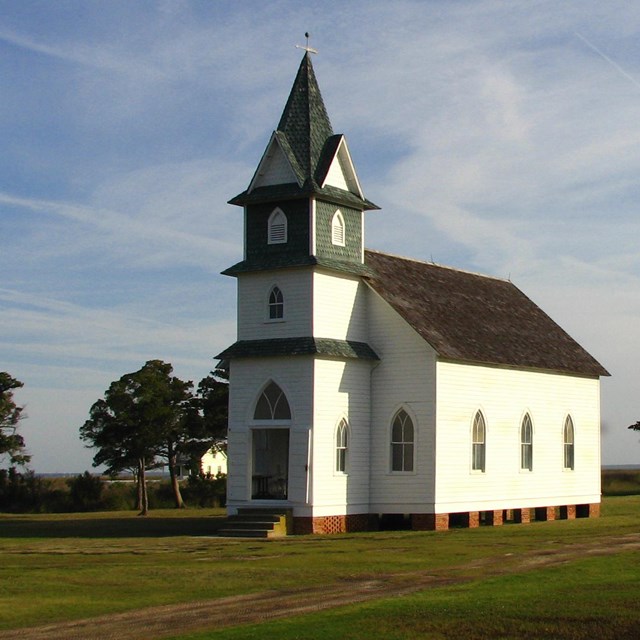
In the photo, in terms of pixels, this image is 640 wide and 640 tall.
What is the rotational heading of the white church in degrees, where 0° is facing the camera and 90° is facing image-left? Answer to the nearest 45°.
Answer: approximately 45°
